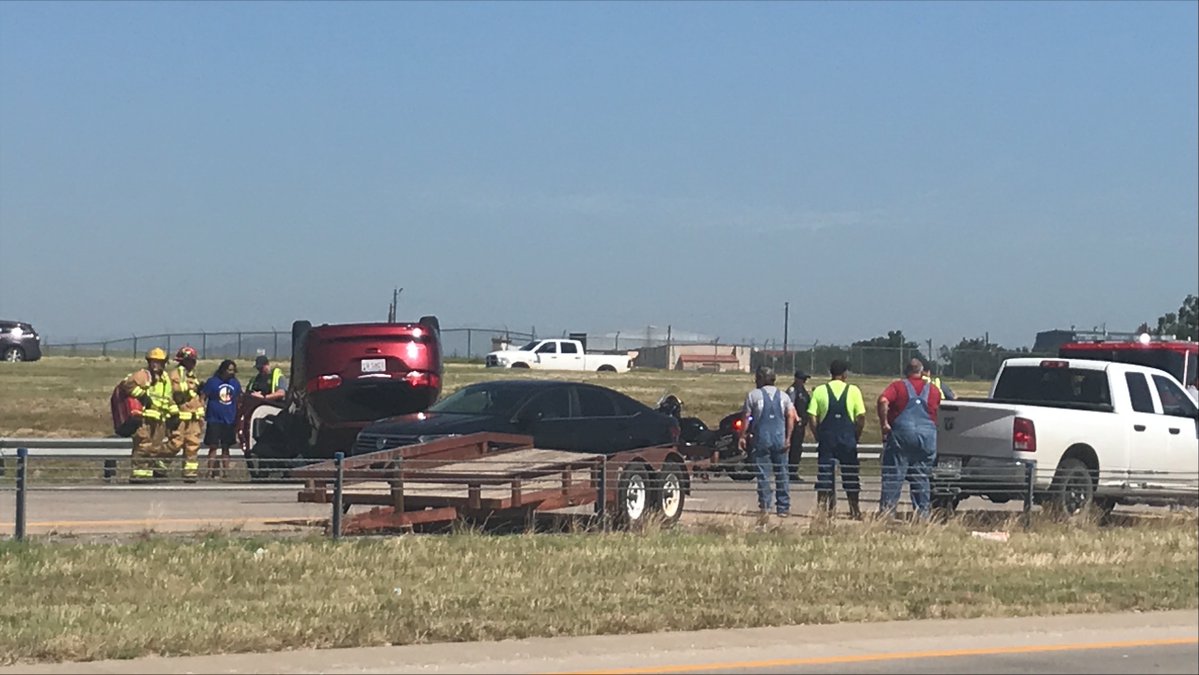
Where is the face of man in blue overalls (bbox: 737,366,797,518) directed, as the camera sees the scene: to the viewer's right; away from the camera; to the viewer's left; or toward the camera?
away from the camera

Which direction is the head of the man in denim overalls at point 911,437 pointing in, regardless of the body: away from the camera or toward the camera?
away from the camera

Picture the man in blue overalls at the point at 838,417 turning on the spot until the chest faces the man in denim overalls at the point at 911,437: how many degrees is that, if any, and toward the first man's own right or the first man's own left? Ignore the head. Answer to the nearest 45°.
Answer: approximately 135° to the first man's own right

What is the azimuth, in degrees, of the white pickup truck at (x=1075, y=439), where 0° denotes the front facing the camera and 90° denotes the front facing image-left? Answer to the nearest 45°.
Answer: approximately 225°

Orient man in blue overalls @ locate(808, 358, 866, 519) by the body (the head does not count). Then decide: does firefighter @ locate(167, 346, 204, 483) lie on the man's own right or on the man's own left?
on the man's own left

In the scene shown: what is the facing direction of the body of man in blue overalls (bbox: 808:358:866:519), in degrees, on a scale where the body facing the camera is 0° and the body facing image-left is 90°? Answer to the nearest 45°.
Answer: approximately 180°

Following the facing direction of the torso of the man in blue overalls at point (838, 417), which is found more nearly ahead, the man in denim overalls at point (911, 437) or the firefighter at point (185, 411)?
the firefighter

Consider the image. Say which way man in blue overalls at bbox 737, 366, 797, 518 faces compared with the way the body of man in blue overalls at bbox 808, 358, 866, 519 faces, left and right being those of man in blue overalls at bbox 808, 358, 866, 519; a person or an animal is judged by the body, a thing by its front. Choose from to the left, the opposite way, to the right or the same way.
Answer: the same way

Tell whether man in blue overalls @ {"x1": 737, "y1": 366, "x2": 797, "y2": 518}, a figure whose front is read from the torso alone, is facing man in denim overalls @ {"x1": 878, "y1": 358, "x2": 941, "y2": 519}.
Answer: no

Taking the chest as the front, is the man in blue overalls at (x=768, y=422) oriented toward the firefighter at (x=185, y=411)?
no

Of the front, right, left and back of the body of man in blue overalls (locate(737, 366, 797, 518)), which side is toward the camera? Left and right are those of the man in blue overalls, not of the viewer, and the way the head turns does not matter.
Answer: back

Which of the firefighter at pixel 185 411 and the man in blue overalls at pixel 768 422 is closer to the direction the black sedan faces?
the firefighter

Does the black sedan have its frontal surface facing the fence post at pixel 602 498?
no

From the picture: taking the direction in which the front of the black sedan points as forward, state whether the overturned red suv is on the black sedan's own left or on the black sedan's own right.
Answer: on the black sedan's own right

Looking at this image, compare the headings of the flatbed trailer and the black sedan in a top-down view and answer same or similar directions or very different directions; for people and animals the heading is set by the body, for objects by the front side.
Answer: same or similar directions

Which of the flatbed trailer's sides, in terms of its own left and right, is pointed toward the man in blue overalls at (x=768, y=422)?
back

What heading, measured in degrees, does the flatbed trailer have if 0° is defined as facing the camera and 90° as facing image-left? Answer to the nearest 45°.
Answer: approximately 45°

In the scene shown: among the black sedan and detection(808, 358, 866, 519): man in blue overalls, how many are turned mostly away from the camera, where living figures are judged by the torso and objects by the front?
1

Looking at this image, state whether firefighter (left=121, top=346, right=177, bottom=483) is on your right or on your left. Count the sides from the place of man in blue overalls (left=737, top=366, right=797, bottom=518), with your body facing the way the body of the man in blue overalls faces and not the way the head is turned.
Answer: on your left
